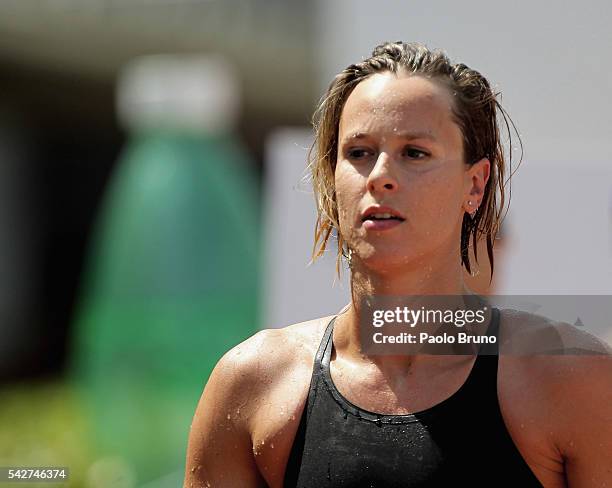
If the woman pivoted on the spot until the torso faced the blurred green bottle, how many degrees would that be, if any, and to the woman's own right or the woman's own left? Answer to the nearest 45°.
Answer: approximately 180°

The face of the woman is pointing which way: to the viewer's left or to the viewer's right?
to the viewer's left

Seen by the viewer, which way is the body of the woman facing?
toward the camera
